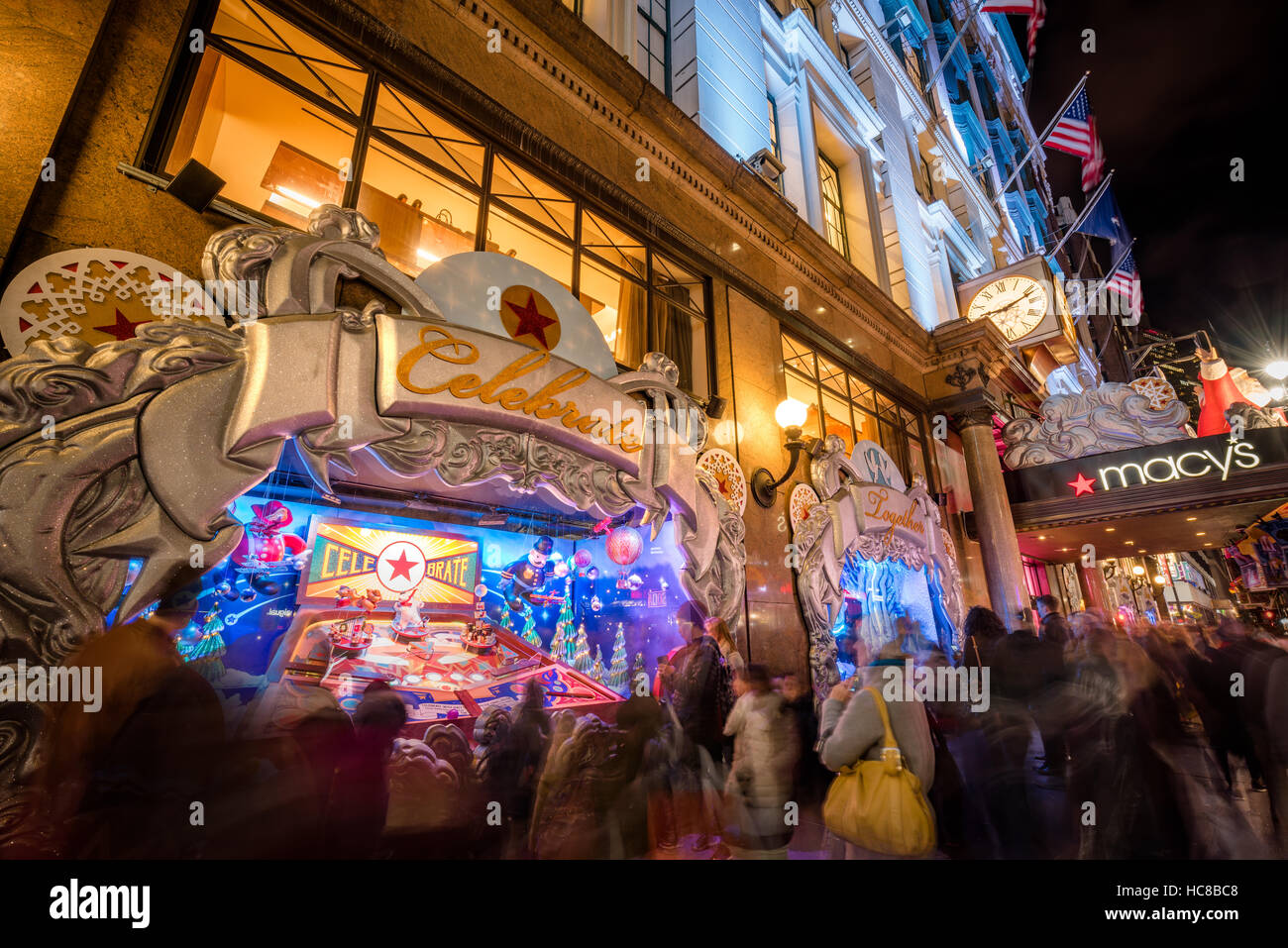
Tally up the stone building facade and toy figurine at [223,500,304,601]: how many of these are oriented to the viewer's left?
0

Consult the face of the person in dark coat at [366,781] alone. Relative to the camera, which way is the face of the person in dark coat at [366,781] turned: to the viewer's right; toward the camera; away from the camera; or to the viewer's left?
away from the camera
